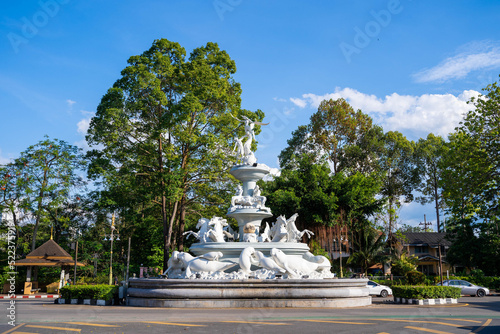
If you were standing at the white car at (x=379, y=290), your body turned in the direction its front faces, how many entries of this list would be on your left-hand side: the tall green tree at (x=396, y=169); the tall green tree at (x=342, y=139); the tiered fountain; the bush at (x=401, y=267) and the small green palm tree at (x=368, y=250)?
4

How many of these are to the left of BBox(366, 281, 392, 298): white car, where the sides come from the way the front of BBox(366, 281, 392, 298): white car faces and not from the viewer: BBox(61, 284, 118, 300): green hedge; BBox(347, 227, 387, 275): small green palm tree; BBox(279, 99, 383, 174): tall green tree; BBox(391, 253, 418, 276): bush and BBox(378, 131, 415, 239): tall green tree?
4

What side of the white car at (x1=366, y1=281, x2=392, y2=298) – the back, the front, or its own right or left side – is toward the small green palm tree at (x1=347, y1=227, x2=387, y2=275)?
left

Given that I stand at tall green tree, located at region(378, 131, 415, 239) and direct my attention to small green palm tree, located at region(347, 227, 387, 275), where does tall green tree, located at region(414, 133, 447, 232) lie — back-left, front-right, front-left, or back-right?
back-left
